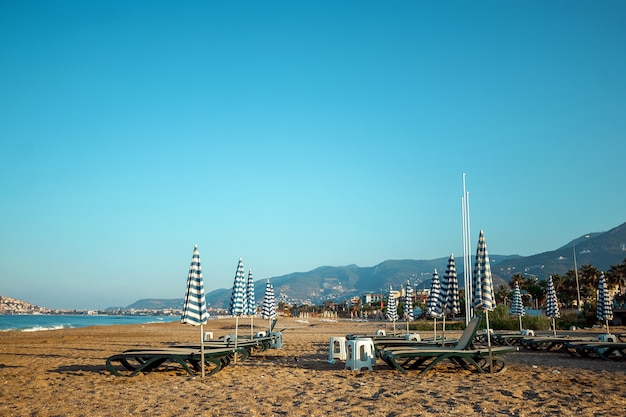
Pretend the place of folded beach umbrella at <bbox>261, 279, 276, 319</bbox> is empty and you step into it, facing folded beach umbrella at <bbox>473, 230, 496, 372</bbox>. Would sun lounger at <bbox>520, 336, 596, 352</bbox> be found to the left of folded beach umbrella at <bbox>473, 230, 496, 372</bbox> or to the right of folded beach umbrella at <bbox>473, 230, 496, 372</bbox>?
left

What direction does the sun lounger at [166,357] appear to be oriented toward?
to the viewer's left

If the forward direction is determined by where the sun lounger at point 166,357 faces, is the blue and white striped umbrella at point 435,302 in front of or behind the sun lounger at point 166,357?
behind

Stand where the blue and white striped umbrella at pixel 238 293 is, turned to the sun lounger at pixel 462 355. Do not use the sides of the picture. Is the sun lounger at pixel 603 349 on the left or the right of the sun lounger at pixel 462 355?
left

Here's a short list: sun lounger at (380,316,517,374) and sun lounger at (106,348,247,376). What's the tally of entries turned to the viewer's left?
2

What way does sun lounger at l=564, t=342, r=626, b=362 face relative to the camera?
to the viewer's left

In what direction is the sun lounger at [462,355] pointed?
to the viewer's left
